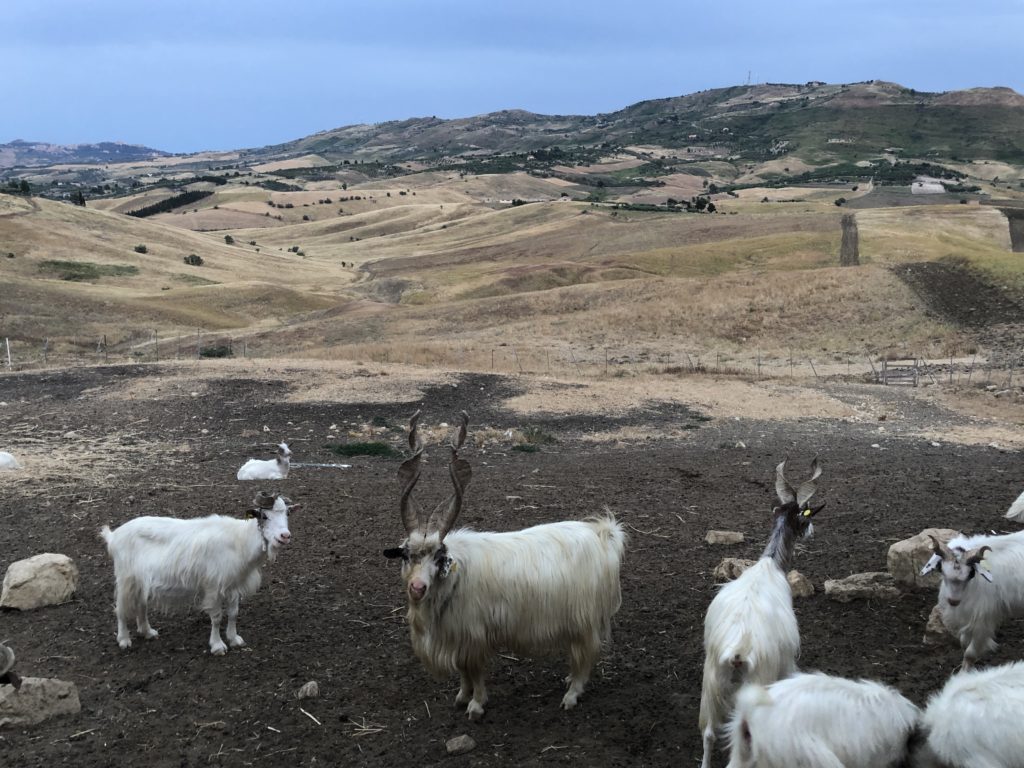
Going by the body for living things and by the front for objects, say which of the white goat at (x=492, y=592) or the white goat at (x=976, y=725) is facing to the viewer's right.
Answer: the white goat at (x=976, y=725)

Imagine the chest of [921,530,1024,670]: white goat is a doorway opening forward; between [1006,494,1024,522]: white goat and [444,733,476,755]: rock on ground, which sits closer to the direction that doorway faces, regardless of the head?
the rock on ground

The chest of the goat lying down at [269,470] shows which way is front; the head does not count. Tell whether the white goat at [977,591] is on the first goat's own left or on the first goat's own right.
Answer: on the first goat's own right

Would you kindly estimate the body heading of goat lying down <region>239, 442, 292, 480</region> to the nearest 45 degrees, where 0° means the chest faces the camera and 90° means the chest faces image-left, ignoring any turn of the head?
approximately 270°

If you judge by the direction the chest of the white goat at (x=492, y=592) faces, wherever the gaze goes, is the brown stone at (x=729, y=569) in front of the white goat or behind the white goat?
behind

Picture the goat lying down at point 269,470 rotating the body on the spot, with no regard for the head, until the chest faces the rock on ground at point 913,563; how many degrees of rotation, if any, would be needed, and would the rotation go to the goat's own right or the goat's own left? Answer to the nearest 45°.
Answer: approximately 45° to the goat's own right

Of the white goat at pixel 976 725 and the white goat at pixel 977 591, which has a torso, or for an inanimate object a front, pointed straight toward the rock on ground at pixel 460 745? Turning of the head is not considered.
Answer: the white goat at pixel 977 591

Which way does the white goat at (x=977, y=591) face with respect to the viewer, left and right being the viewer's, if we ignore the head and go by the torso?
facing the viewer and to the left of the viewer

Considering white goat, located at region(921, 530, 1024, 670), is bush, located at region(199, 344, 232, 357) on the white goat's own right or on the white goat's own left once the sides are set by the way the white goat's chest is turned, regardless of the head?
on the white goat's own right

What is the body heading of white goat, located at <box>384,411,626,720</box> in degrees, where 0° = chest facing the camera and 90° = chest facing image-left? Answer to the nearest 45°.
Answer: approximately 45°

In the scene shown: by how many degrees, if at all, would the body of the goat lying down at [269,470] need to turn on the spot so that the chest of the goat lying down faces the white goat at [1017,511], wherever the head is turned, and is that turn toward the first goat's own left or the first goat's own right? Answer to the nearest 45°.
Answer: approximately 45° to the first goat's own right
